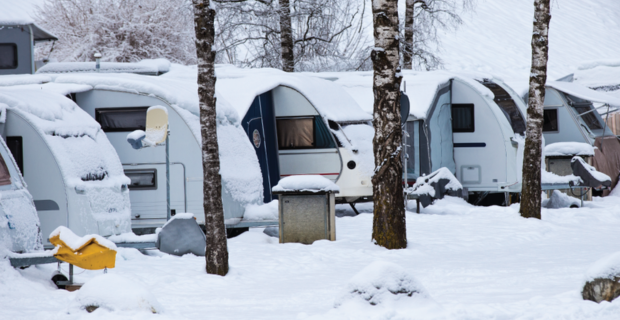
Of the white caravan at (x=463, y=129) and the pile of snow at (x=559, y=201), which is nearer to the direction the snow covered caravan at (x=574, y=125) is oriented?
the pile of snow

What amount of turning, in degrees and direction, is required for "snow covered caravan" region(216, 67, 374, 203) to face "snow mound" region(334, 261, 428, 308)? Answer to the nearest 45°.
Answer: approximately 45° to its right

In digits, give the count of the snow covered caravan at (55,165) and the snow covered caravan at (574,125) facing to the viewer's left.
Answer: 0

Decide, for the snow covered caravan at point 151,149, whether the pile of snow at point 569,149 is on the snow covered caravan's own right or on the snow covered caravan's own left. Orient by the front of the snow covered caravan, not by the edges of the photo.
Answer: on the snow covered caravan's own left

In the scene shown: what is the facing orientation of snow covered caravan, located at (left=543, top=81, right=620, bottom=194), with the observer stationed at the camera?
facing the viewer and to the right of the viewer

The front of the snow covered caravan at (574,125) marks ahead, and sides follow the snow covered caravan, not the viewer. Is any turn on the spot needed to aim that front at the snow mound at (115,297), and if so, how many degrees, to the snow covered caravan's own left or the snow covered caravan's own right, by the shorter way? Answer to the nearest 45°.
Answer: approximately 45° to the snow covered caravan's own right

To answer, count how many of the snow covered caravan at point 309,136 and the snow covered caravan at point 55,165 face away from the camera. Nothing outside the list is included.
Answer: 0
